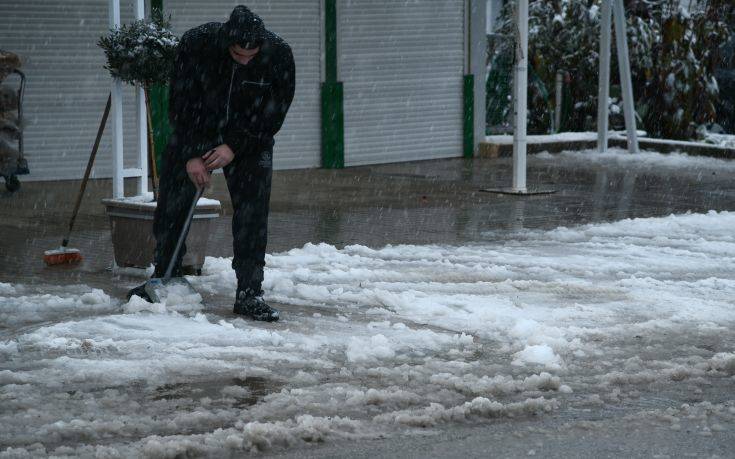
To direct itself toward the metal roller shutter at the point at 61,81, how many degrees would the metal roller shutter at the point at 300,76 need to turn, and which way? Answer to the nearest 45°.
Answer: approximately 45° to its right

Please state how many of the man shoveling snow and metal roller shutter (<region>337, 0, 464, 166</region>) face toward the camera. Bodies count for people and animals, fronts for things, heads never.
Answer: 2

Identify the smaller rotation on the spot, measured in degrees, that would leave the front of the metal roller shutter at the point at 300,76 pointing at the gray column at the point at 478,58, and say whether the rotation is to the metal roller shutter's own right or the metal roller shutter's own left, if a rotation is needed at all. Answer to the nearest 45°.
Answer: approximately 135° to the metal roller shutter's own left

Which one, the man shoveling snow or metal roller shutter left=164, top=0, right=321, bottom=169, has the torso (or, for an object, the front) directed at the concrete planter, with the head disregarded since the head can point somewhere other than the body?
the metal roller shutter

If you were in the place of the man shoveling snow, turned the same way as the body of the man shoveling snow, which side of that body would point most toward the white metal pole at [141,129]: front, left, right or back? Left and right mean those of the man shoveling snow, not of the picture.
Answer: back

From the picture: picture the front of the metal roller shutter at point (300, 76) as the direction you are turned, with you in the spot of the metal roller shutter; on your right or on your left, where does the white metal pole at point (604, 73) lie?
on your left

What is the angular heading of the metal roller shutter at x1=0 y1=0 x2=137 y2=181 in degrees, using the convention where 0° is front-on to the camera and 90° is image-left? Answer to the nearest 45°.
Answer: approximately 0°

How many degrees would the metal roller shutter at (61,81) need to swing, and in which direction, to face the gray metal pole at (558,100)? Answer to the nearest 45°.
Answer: approximately 135° to its left

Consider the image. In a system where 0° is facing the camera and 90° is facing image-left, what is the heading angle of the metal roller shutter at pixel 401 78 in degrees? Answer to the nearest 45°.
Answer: approximately 0°
